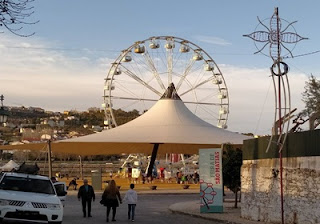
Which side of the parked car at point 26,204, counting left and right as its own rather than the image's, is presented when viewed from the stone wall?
left

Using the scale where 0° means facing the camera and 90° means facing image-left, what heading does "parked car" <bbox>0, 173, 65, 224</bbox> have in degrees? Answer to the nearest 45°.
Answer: approximately 0°

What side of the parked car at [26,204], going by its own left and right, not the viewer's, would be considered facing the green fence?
left

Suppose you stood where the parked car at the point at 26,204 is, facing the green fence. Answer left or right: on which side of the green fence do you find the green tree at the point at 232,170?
left

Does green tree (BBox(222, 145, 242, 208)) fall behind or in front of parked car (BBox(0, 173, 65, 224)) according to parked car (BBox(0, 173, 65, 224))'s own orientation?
behind
